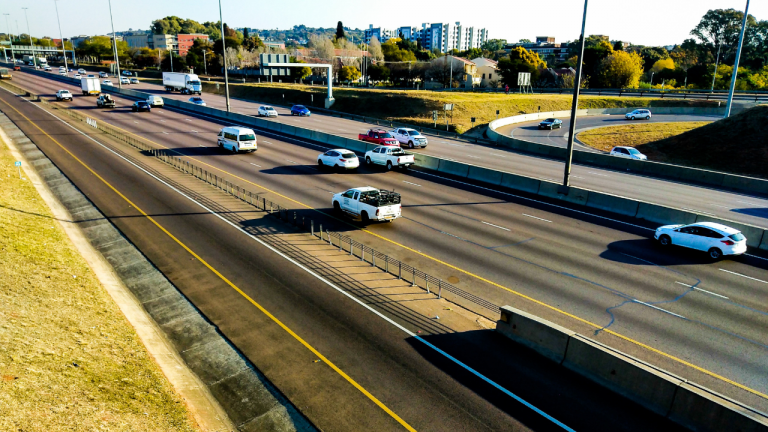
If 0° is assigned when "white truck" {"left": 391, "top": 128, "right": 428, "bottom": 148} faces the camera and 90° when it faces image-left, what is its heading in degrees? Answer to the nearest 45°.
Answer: approximately 315°

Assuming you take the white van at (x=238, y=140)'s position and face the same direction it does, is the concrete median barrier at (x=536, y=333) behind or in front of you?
behind

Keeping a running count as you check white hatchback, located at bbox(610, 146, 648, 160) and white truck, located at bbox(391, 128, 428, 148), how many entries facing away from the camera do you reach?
0

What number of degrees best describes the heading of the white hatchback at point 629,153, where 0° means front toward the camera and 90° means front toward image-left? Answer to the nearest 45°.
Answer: approximately 315°

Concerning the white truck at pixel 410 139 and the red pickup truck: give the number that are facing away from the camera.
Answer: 0

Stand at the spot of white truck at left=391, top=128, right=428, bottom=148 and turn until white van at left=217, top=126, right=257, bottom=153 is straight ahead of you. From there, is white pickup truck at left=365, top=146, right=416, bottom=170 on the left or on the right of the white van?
left

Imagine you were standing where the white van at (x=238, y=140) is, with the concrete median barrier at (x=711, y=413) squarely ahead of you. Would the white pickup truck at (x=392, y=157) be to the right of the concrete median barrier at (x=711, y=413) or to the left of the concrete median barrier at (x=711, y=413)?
left

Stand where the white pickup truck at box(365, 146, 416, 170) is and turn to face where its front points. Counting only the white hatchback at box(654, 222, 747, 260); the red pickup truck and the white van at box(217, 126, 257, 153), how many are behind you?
1

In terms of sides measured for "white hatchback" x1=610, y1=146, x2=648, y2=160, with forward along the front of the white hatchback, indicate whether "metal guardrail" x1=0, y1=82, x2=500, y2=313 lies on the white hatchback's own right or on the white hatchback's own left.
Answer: on the white hatchback's own right

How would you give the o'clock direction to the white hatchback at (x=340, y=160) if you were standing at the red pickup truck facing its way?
The white hatchback is roughly at 2 o'clock from the red pickup truck.
